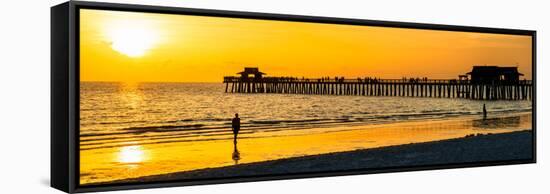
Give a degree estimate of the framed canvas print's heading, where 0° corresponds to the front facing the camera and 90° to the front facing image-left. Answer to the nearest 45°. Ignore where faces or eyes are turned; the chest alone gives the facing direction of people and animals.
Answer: approximately 315°
